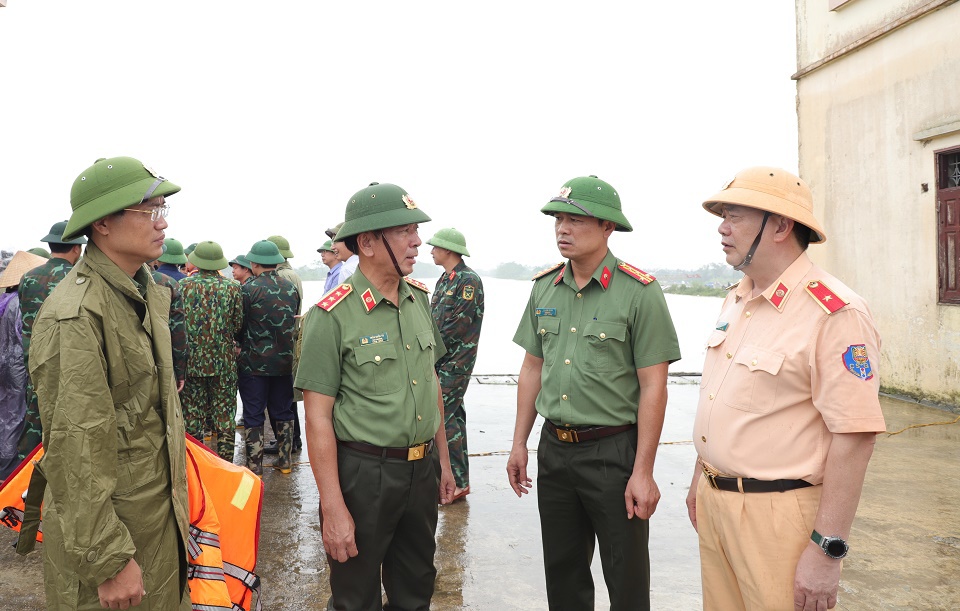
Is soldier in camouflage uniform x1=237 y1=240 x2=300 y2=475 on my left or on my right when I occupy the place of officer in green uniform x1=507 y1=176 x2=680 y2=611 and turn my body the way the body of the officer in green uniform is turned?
on my right

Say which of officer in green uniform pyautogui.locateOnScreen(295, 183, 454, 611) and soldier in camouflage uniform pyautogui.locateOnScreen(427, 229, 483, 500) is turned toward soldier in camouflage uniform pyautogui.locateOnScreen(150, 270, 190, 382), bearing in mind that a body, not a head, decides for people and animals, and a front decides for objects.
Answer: soldier in camouflage uniform pyautogui.locateOnScreen(427, 229, 483, 500)

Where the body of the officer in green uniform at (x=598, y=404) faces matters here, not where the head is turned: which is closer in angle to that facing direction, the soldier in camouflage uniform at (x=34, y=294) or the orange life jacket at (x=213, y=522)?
the orange life jacket

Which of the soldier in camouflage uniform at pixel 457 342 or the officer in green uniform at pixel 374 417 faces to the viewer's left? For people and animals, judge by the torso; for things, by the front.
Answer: the soldier in camouflage uniform

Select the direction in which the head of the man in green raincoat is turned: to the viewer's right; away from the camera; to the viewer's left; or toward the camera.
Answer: to the viewer's right

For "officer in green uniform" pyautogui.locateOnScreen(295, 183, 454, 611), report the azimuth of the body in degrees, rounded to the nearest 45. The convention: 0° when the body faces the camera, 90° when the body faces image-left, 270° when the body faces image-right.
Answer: approximately 315°

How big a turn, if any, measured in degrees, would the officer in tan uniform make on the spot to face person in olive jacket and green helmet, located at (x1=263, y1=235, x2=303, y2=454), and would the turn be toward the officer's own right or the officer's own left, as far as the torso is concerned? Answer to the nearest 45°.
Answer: approximately 90° to the officer's own right

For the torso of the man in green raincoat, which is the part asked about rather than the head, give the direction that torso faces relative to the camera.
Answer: to the viewer's right
